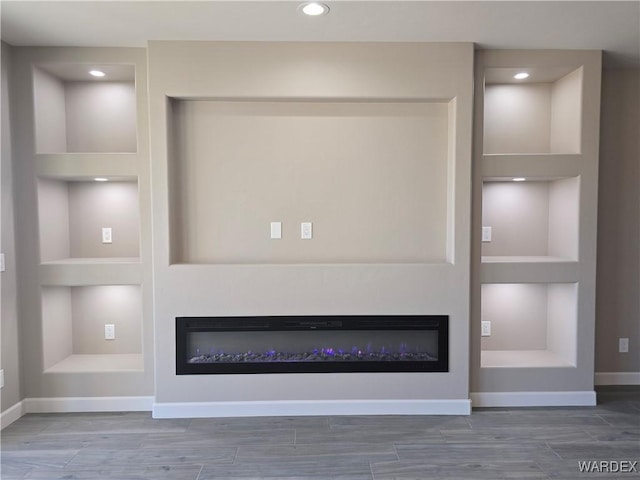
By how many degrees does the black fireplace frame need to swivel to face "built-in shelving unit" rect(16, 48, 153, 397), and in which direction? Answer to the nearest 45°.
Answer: approximately 90° to its right

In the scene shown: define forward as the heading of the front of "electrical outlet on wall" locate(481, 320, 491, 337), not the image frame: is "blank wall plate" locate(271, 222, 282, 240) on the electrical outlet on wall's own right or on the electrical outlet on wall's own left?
on the electrical outlet on wall's own right

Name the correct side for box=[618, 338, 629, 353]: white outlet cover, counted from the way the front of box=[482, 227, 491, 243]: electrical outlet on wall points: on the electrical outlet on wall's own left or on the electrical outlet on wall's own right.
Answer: on the electrical outlet on wall's own left

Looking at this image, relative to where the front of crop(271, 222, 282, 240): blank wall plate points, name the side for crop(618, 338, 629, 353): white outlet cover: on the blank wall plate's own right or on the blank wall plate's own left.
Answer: on the blank wall plate's own left

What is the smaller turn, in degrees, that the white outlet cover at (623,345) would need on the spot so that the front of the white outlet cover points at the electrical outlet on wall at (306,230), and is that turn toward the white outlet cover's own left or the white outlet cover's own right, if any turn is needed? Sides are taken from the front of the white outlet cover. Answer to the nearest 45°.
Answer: approximately 45° to the white outlet cover's own right

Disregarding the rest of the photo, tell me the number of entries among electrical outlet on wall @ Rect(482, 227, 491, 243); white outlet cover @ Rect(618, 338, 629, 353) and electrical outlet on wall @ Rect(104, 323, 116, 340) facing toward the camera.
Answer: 3

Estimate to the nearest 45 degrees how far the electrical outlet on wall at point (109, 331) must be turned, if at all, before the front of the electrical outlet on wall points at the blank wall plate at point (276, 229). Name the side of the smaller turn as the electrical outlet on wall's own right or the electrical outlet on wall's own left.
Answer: approximately 45° to the electrical outlet on wall's own left

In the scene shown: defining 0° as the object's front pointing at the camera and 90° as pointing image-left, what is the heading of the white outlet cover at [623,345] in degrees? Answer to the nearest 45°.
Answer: approximately 0°

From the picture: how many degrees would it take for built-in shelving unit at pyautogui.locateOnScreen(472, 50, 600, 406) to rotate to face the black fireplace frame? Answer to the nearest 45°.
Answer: approximately 45° to its right

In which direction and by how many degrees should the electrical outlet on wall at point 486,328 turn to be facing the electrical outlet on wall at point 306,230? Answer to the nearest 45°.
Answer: approximately 45° to its right

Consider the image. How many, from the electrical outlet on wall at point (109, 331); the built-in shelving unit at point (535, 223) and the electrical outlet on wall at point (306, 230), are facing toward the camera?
3

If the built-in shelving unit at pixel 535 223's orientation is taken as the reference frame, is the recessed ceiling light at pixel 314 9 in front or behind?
in front
